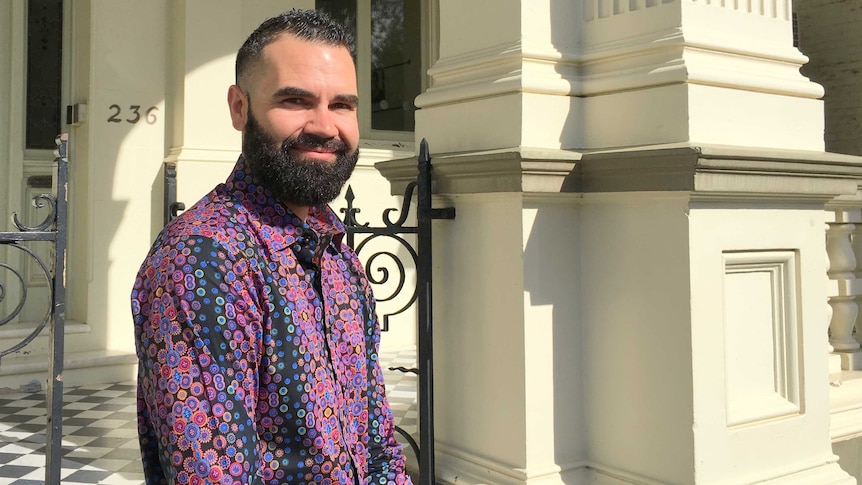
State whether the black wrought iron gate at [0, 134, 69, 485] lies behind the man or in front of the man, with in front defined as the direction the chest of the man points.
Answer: behind

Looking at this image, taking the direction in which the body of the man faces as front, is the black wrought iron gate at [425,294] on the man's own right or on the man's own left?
on the man's own left

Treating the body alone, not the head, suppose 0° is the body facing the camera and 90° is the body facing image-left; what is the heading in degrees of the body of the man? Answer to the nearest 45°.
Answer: approximately 315°
